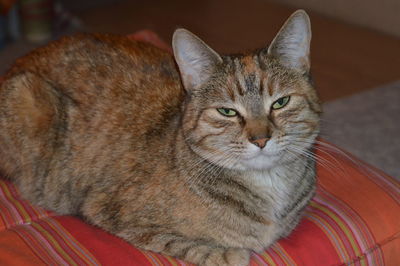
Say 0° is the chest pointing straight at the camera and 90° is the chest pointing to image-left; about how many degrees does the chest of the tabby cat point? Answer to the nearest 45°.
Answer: approximately 315°
